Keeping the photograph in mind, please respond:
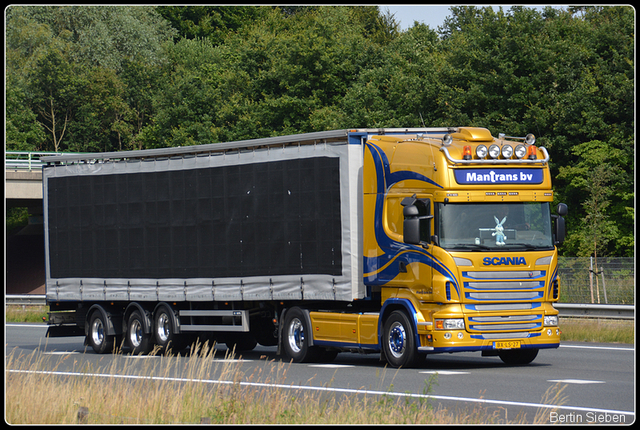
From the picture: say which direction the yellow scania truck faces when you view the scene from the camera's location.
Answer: facing the viewer and to the right of the viewer
